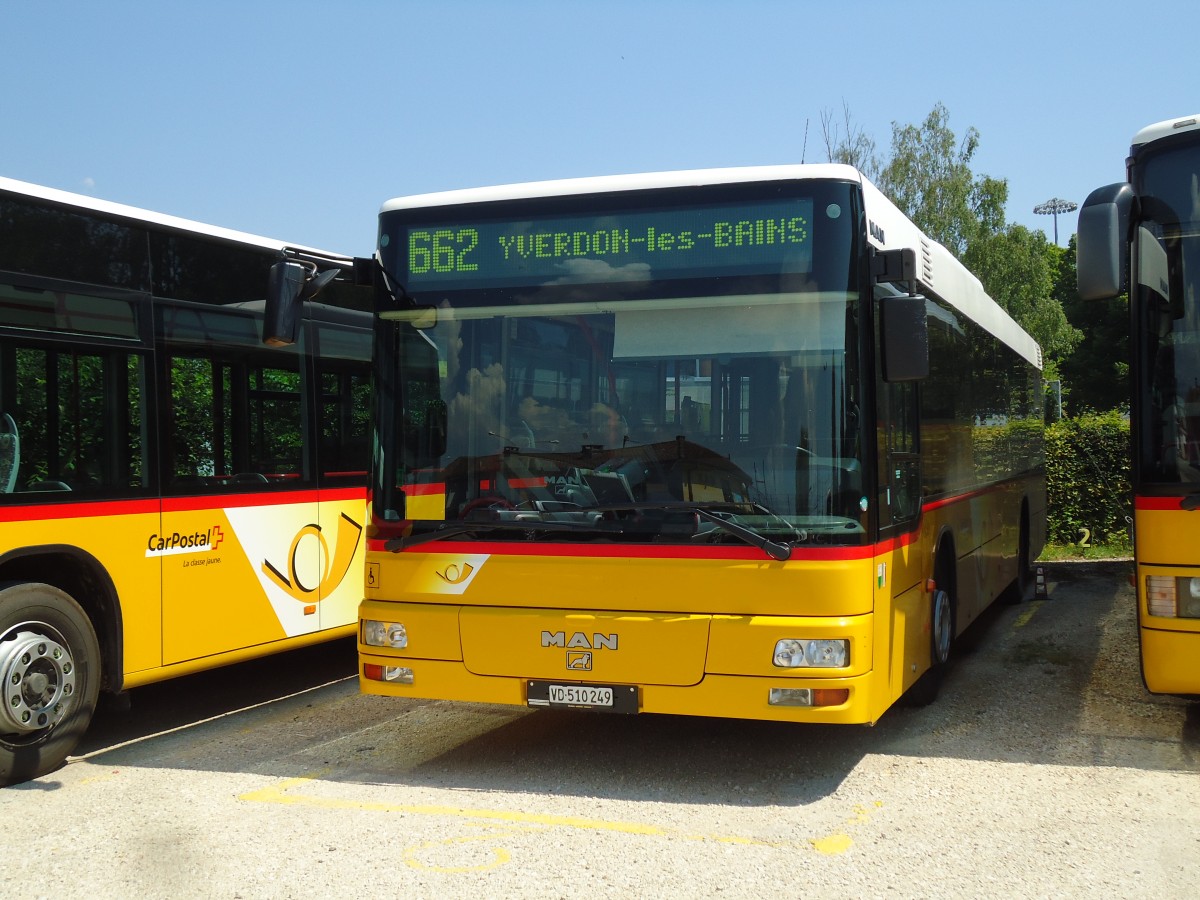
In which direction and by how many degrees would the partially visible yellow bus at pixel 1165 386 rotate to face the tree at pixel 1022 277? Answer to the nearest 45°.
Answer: approximately 180°

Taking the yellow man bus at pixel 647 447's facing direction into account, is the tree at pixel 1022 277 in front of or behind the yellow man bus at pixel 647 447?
behind

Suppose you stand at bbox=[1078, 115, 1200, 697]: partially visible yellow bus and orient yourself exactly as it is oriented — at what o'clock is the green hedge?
The green hedge is roughly at 6 o'clock from the partially visible yellow bus.

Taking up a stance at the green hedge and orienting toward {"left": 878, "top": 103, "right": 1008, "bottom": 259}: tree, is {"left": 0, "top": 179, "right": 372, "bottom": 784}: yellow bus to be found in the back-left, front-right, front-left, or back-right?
back-left

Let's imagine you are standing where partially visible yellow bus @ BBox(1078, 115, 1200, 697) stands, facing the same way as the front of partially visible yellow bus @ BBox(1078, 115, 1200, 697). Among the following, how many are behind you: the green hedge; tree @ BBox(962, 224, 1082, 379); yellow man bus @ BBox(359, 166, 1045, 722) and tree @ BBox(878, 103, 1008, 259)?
3
